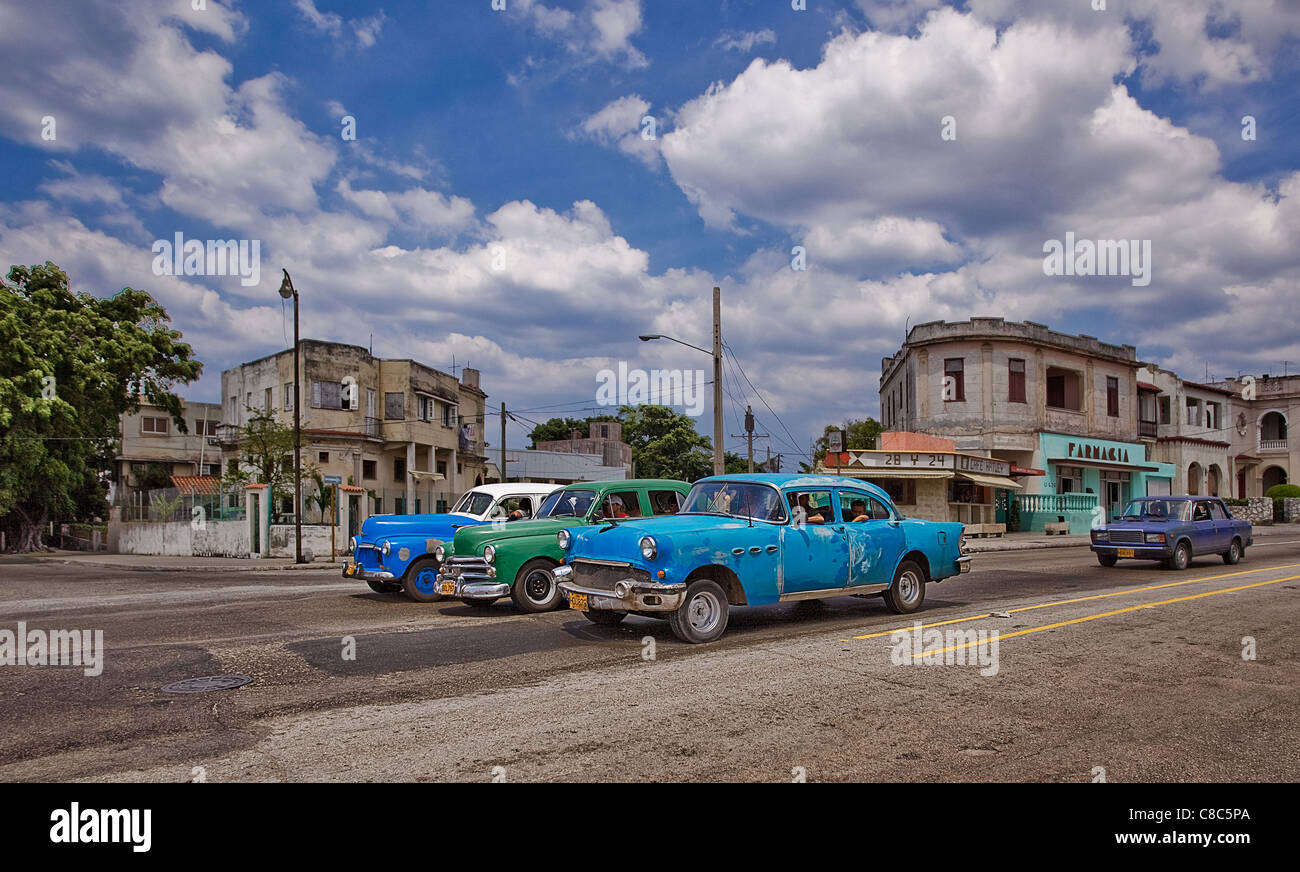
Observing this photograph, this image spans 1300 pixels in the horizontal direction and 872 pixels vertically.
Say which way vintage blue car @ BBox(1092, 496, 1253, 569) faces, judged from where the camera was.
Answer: facing the viewer and to the left of the viewer

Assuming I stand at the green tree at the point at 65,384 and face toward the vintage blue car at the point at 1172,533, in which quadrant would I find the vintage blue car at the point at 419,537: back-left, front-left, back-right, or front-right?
front-right

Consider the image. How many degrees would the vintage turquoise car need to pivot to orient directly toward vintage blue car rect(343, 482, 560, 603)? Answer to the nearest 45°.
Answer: approximately 90° to its right

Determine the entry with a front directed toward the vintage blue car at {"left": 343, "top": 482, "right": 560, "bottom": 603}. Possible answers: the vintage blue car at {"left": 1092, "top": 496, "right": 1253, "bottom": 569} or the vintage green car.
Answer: the vintage blue car at {"left": 1092, "top": 496, "right": 1253, "bottom": 569}

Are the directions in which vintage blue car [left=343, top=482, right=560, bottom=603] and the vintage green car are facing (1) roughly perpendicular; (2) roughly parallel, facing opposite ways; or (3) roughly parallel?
roughly parallel

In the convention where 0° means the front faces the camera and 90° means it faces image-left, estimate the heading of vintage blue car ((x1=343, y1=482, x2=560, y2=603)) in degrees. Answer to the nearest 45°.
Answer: approximately 45°

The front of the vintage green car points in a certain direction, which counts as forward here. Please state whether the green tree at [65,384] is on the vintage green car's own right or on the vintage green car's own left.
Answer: on the vintage green car's own right

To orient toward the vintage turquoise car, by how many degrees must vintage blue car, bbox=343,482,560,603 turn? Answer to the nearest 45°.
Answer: approximately 90° to its left

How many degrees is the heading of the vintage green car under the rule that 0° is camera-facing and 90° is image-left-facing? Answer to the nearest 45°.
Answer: approximately 45°

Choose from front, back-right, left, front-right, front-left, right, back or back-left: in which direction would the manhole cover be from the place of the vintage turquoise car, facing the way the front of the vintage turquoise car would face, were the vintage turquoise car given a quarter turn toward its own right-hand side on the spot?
left

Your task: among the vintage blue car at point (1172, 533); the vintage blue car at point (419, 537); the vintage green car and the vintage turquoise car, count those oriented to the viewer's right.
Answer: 0

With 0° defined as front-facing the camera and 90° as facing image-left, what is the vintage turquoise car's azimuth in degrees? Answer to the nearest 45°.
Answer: approximately 45°
